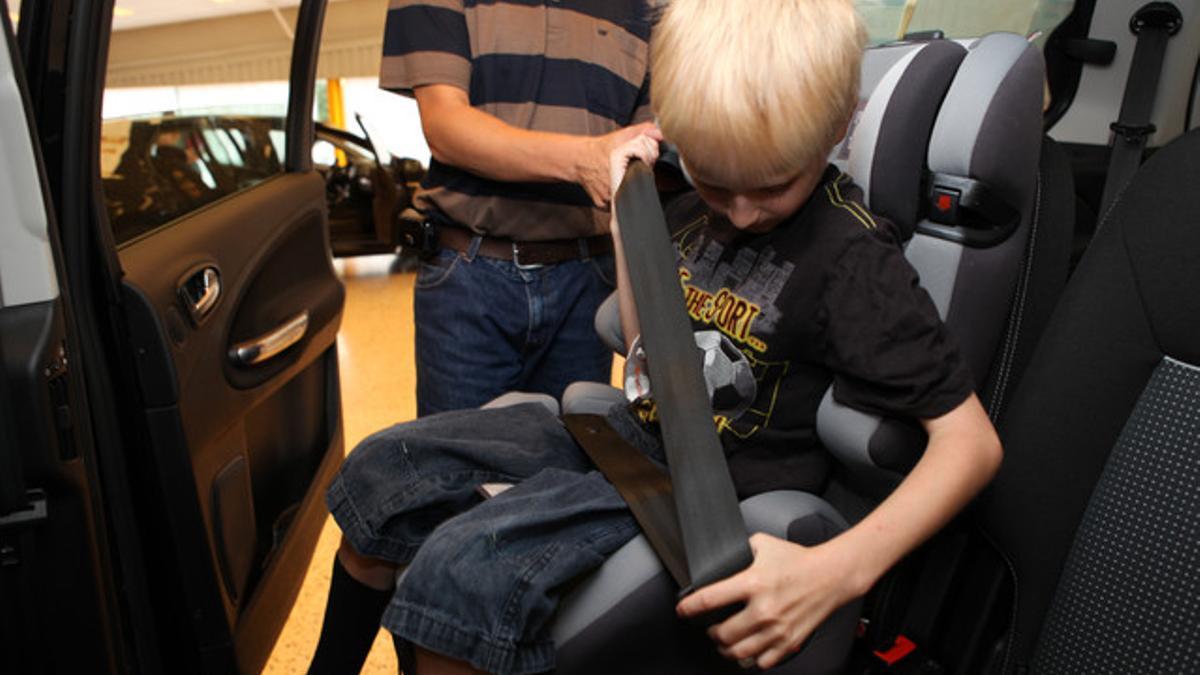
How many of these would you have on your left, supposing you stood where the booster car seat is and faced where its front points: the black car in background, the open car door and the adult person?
0

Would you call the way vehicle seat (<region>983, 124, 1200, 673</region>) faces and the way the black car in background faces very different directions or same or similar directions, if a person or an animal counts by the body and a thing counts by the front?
very different directions

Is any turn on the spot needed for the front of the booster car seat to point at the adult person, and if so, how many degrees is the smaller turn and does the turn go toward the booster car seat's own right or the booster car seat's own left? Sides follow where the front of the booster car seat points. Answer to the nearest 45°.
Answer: approximately 90° to the booster car seat's own right

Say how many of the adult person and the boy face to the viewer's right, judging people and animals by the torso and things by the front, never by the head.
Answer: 0

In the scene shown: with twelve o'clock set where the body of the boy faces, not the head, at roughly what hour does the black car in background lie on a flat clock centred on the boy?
The black car in background is roughly at 3 o'clock from the boy.

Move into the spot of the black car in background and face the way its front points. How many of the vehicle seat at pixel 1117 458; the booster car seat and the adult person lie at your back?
0

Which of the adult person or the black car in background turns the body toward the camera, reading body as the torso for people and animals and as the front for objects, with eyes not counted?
the adult person

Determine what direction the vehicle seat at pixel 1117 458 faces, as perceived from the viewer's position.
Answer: facing the viewer and to the left of the viewer

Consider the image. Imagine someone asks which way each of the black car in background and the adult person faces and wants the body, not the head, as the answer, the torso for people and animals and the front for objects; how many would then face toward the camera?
1

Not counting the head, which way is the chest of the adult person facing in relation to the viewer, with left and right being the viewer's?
facing the viewer

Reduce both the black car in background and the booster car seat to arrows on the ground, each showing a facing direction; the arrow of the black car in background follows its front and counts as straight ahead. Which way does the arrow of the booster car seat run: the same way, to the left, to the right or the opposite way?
the opposite way

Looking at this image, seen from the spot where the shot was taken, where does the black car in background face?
facing to the right of the viewer
